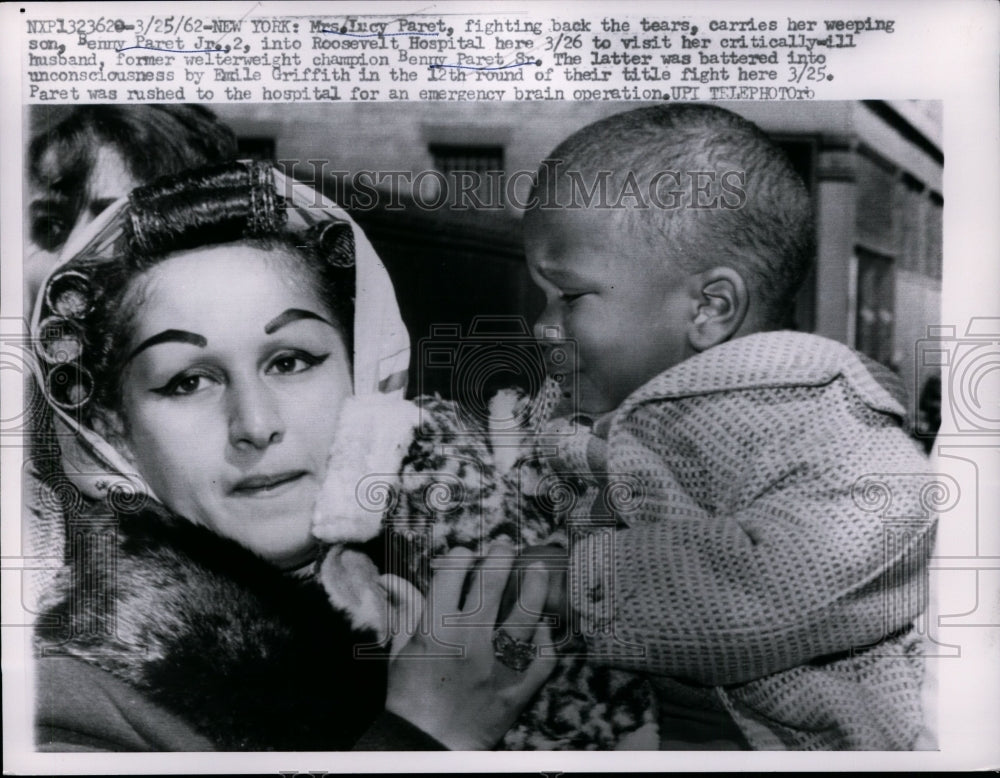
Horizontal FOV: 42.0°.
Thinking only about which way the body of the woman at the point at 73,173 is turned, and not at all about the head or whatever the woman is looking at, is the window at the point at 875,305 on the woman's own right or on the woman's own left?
on the woman's own left
